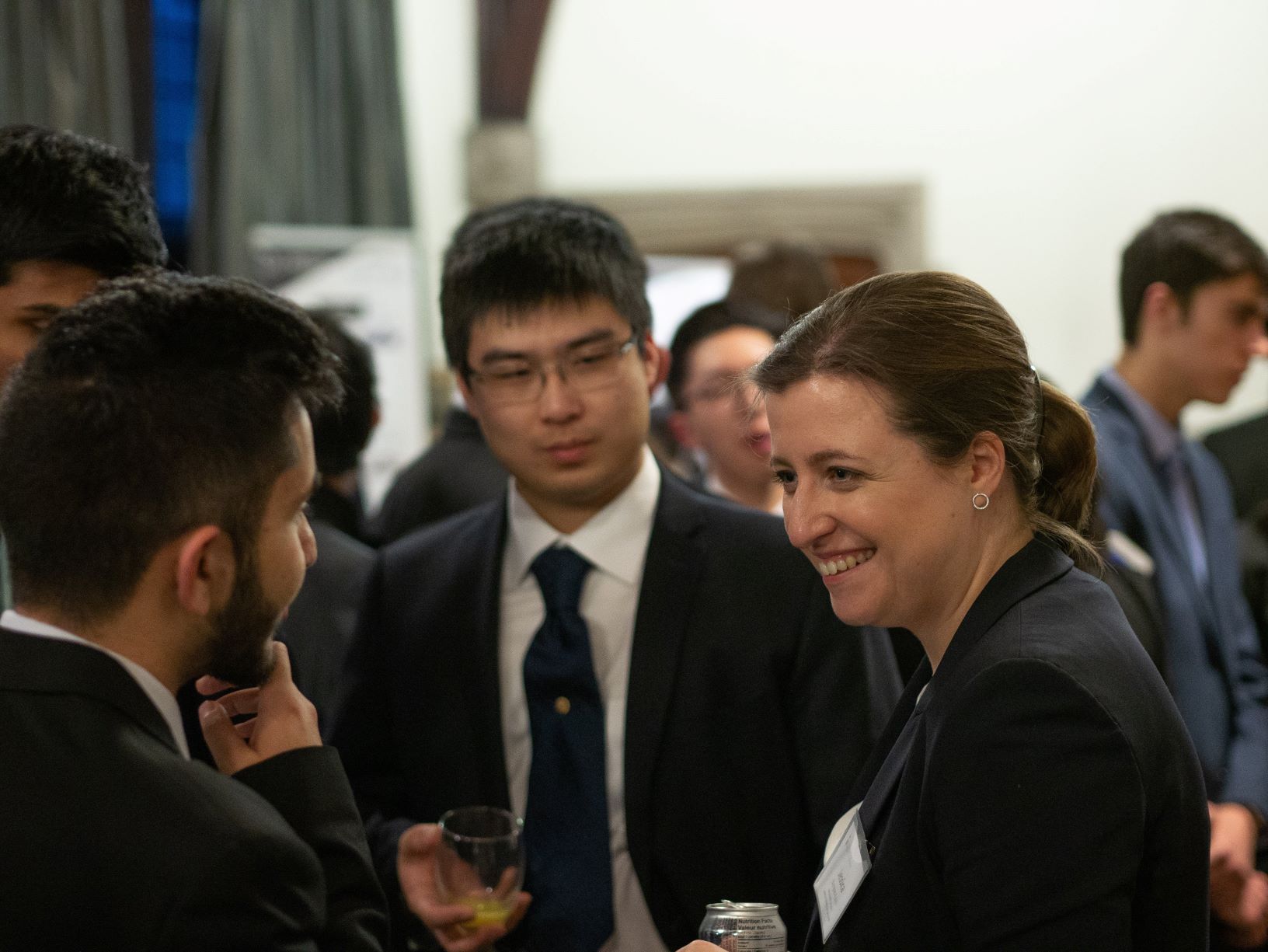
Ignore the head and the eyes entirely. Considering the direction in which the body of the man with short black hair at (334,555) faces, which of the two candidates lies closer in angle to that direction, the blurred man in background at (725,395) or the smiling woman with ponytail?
the blurred man in background

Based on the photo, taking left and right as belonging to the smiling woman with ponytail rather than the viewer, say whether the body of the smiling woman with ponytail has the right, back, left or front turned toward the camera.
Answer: left

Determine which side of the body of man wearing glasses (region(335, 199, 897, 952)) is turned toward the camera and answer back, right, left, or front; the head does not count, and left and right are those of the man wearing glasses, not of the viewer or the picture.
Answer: front

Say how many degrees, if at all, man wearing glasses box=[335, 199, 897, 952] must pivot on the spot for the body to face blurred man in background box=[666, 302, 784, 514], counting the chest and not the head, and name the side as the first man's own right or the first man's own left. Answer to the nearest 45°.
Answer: approximately 180°

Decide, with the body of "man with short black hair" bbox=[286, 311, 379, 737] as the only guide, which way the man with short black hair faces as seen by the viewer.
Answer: away from the camera

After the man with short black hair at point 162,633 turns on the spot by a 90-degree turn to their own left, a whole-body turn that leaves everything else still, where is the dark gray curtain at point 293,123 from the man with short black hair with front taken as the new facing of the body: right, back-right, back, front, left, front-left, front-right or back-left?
front-right

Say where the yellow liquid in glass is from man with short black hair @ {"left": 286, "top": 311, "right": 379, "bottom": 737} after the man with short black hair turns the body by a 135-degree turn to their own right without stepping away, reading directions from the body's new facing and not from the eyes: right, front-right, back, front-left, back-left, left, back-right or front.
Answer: front-right

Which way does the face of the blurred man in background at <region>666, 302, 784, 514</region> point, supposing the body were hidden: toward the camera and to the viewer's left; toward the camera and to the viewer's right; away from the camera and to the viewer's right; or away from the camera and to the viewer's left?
toward the camera and to the viewer's right

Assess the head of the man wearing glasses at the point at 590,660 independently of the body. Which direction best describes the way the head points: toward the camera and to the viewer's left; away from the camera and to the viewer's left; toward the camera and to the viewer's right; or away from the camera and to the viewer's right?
toward the camera and to the viewer's left

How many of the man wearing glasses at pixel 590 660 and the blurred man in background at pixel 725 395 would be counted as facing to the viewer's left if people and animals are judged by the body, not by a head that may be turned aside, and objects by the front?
0

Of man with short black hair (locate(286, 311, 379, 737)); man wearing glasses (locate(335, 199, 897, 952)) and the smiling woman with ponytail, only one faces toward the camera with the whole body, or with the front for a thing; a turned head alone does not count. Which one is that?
the man wearing glasses
